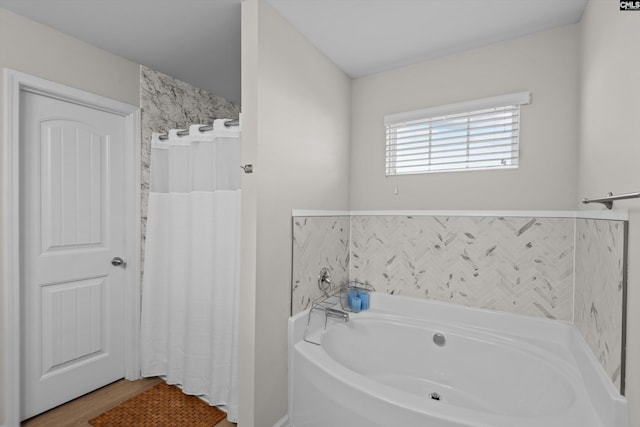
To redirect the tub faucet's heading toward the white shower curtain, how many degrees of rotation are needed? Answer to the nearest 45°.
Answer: approximately 135° to its right

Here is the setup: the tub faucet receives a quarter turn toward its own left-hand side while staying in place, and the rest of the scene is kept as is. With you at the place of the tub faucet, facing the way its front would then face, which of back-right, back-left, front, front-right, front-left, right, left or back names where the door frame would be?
back-left

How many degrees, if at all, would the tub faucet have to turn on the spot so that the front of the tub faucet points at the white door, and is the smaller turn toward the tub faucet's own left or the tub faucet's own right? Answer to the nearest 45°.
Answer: approximately 135° to the tub faucet's own right

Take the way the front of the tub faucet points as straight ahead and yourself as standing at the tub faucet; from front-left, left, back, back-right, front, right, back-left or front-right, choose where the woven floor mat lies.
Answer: back-right

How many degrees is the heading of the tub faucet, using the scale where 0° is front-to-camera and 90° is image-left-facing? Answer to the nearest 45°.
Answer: approximately 315°
